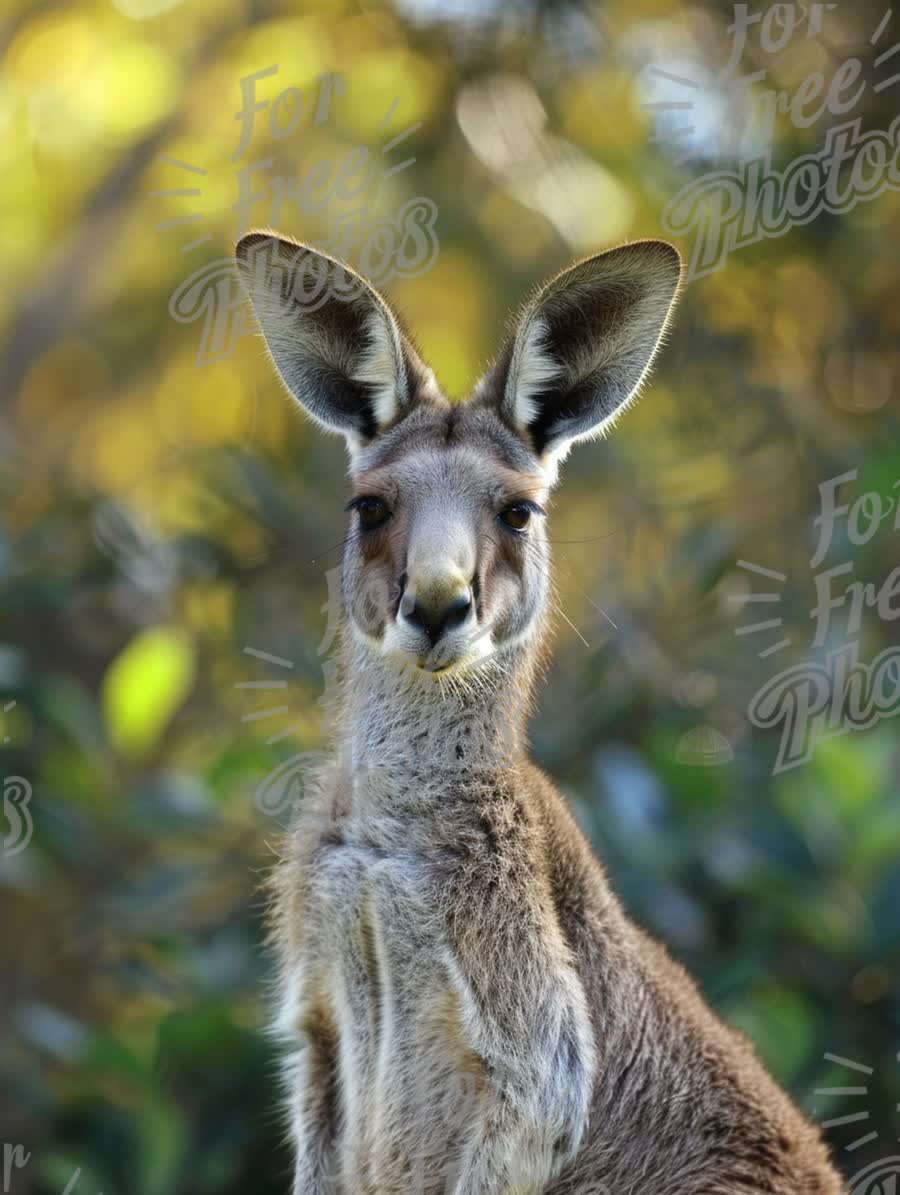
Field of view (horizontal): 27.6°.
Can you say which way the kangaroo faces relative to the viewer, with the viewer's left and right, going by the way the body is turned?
facing the viewer and to the left of the viewer

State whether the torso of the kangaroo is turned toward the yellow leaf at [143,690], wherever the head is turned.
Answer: no
